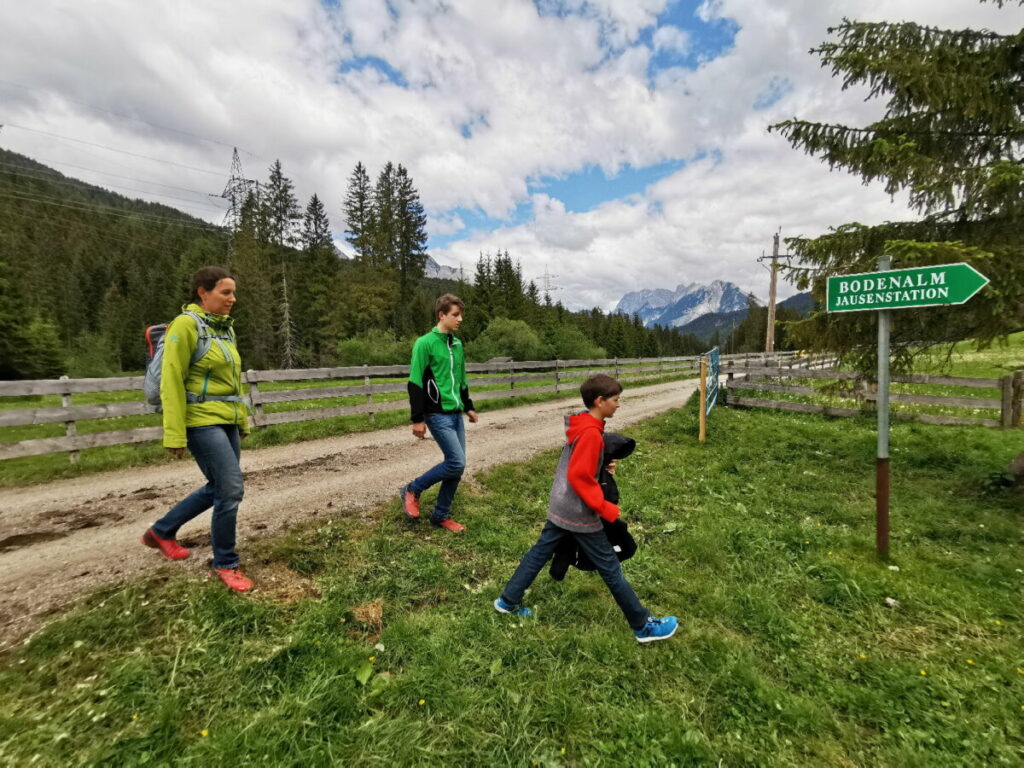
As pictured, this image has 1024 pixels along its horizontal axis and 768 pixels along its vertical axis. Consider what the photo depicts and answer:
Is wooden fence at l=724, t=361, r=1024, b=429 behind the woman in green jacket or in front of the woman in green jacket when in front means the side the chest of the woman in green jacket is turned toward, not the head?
in front

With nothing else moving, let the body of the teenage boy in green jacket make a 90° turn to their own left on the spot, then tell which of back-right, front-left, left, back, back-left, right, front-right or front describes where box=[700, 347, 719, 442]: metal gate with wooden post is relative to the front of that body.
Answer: front

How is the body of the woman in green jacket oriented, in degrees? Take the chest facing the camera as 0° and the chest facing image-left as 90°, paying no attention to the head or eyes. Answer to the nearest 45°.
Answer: approximately 315°

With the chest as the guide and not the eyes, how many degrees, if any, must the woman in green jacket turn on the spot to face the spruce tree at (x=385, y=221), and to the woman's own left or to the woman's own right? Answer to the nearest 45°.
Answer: approximately 135° to the woman's own left

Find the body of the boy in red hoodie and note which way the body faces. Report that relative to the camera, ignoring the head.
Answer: to the viewer's right

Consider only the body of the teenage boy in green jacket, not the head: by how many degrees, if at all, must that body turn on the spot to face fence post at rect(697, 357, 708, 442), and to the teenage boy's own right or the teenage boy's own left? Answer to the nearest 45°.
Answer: approximately 90° to the teenage boy's own left

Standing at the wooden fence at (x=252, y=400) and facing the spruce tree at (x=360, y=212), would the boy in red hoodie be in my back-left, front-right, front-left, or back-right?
back-right

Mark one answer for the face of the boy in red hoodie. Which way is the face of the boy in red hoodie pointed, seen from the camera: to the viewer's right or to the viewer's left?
to the viewer's right

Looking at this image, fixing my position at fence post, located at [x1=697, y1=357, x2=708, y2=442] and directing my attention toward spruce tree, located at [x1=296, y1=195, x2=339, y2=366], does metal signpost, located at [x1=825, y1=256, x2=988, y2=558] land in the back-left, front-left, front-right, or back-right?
back-left
